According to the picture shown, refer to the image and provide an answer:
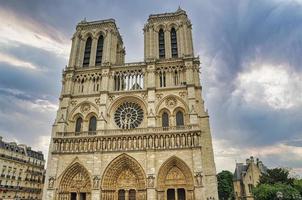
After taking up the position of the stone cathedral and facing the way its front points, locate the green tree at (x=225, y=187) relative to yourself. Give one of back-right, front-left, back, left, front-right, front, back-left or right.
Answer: back-left

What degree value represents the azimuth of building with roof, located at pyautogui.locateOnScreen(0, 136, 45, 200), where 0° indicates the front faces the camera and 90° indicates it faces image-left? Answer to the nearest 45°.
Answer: approximately 315°

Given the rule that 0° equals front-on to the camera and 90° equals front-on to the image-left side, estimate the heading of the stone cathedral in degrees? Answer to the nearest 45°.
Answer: approximately 0°

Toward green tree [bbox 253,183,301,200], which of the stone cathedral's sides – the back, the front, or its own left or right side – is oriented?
left

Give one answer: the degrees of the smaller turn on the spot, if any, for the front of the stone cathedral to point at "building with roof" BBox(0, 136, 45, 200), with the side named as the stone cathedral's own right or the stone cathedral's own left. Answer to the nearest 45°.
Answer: approximately 135° to the stone cathedral's own right

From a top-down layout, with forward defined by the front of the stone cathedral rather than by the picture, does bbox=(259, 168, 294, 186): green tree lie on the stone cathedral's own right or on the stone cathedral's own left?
on the stone cathedral's own left

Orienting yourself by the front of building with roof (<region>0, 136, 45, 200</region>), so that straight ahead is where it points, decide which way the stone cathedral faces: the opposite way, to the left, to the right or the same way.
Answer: to the right
